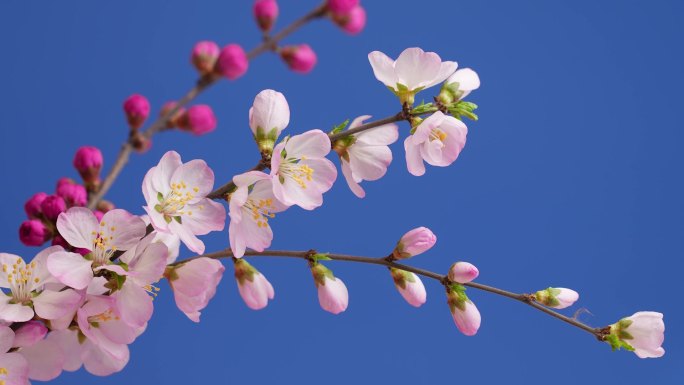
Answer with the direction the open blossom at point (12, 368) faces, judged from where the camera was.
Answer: facing the viewer

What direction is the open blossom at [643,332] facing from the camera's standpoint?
to the viewer's right

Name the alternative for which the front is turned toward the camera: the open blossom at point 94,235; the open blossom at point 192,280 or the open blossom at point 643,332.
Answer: the open blossom at point 94,235

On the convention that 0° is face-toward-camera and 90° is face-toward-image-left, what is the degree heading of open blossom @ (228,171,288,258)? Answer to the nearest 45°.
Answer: approximately 315°

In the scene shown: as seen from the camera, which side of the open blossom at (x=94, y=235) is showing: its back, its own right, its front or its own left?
front
